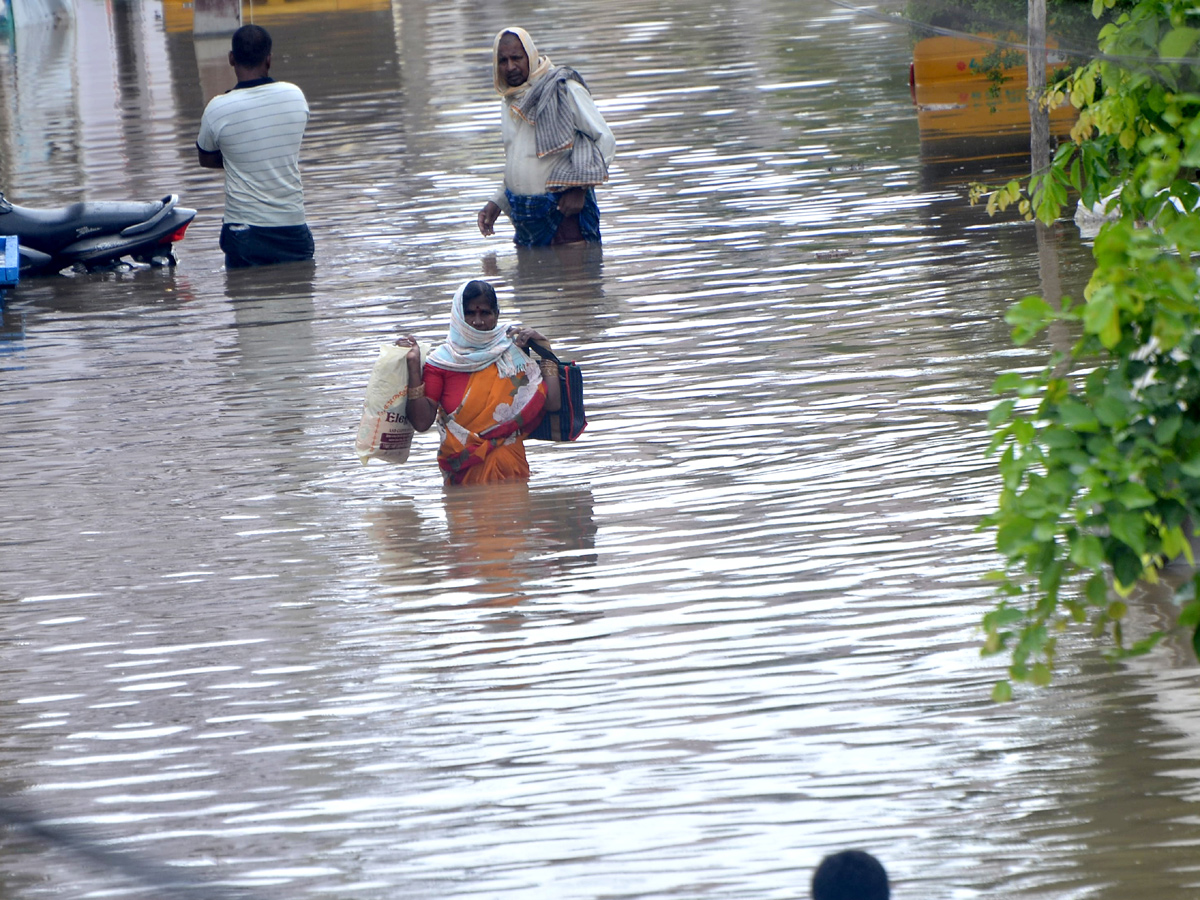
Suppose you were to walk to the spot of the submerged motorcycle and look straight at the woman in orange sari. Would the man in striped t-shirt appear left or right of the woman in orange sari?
left

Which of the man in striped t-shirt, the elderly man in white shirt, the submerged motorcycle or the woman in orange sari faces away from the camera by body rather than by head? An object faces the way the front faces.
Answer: the man in striped t-shirt

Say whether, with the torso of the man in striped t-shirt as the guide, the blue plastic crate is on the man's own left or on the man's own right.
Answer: on the man's own left

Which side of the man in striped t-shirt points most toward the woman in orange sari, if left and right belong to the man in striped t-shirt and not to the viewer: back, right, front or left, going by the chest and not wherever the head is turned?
back

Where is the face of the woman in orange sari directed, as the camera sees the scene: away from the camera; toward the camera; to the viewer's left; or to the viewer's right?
toward the camera

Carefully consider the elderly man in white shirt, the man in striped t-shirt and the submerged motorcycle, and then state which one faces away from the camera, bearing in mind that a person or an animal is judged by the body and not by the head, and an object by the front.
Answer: the man in striped t-shirt

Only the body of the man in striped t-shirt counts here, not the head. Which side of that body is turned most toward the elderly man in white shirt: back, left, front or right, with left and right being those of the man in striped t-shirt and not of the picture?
right

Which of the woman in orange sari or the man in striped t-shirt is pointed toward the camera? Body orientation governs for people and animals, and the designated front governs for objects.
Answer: the woman in orange sari

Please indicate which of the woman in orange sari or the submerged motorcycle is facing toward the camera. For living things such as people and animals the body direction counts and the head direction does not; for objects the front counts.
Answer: the woman in orange sari

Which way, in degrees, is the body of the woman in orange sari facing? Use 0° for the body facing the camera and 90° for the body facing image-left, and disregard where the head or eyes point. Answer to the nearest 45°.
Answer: approximately 0°

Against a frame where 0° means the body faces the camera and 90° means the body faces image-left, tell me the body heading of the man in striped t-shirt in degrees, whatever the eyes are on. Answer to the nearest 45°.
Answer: approximately 180°

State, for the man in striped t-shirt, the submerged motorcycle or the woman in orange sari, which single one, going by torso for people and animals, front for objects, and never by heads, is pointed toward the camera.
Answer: the woman in orange sari

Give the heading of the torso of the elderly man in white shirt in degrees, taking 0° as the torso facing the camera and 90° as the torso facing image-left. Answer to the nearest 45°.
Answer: approximately 45°

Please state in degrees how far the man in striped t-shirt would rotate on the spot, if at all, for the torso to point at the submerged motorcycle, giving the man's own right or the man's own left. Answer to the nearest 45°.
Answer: approximately 45° to the man's own left

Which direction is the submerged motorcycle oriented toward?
to the viewer's left

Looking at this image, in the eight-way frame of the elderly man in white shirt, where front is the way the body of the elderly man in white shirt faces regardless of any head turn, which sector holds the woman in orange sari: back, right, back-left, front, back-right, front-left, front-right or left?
front-left

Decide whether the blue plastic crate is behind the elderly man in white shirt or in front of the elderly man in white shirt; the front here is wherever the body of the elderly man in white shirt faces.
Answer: in front

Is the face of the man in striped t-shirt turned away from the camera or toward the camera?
away from the camera
